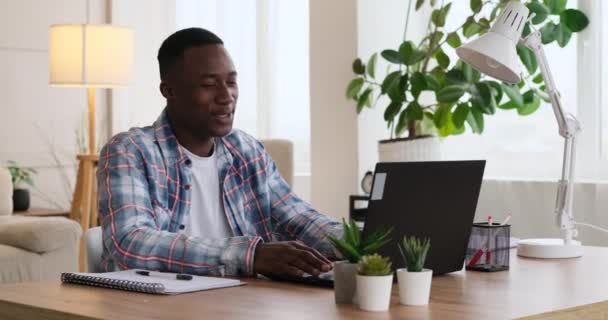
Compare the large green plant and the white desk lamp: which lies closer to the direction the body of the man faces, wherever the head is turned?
the white desk lamp

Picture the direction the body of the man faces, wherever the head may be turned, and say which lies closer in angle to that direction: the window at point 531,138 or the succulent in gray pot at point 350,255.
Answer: the succulent in gray pot

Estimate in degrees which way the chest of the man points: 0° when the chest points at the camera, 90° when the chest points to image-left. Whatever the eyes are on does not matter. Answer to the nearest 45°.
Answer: approximately 315°

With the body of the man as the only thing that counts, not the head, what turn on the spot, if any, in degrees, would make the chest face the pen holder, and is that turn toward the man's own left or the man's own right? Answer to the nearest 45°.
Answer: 0° — they already face it

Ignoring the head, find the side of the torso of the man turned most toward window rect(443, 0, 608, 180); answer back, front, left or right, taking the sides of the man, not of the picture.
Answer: left

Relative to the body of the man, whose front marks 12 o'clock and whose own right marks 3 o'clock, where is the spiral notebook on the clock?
The spiral notebook is roughly at 2 o'clock from the man.

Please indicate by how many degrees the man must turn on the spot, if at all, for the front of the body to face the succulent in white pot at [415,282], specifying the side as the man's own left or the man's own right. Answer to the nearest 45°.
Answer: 0° — they already face it
